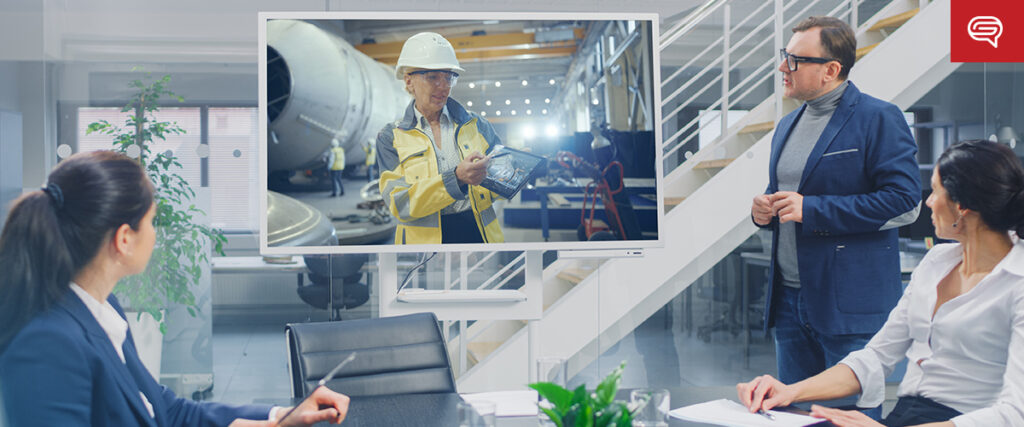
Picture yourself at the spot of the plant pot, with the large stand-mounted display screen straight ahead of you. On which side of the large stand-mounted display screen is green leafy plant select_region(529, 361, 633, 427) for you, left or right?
right

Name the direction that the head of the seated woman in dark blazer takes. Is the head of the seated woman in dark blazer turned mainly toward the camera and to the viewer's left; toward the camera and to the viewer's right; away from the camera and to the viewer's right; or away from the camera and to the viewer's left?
away from the camera and to the viewer's right

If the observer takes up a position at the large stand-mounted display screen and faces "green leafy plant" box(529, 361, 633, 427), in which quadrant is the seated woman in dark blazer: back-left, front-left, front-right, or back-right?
front-right

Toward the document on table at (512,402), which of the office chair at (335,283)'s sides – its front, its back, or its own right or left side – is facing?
back

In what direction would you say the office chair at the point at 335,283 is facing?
away from the camera

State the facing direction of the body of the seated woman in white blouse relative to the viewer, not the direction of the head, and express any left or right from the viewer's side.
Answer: facing the viewer and to the left of the viewer

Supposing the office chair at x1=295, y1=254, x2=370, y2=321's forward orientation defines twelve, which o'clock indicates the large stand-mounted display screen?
The large stand-mounted display screen is roughly at 5 o'clock from the office chair.

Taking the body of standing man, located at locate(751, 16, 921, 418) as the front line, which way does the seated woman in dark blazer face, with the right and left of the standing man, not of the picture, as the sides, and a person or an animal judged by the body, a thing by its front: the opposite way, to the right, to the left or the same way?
the opposite way

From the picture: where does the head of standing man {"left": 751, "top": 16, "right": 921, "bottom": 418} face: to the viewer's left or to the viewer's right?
to the viewer's left

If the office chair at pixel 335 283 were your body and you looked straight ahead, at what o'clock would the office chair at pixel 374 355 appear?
the office chair at pixel 374 355 is roughly at 6 o'clock from the office chair at pixel 335 283.

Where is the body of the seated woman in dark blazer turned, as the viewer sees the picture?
to the viewer's right

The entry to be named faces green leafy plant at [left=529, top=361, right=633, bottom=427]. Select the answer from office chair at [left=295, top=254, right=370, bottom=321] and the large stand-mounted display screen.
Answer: the large stand-mounted display screen

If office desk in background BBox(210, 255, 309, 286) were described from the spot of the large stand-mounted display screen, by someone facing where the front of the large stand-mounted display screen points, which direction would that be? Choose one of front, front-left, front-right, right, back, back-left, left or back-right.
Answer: back-right

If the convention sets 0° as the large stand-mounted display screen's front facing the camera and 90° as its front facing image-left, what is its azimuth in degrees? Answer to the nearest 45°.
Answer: approximately 0°
